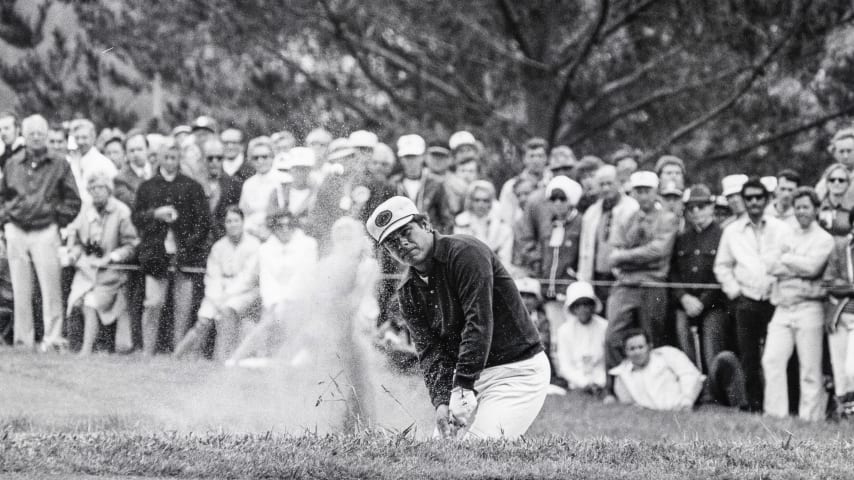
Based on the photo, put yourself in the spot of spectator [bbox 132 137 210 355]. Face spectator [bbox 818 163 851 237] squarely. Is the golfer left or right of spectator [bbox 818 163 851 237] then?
right

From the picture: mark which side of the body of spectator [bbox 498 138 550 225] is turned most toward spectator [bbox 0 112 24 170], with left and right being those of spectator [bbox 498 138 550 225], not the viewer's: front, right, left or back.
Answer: right

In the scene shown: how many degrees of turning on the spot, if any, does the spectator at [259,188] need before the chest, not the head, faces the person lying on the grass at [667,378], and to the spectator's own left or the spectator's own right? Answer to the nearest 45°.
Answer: approximately 45° to the spectator's own left

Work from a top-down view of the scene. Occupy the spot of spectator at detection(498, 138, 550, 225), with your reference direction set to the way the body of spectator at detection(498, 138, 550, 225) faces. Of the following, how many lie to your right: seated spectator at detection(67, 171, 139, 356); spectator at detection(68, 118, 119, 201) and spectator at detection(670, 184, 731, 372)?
2

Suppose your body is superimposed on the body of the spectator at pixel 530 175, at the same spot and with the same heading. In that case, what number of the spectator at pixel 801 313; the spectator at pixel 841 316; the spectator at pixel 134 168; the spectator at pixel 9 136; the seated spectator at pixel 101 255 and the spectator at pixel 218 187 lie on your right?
4

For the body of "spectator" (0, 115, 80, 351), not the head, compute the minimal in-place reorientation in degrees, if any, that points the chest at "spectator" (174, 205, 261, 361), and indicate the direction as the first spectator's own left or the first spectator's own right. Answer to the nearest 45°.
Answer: approximately 45° to the first spectator's own left

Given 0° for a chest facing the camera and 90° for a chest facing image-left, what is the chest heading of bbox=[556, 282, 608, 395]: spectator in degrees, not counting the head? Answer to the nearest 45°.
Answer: approximately 0°
